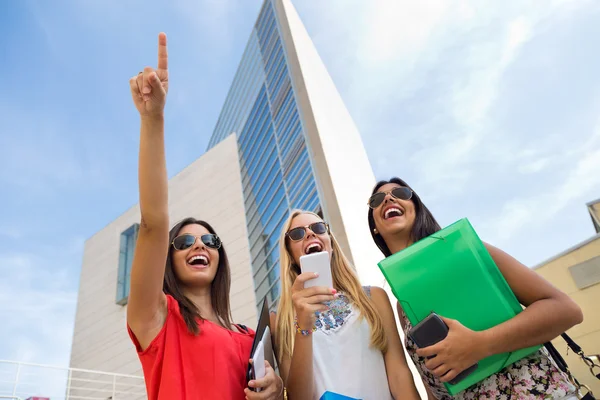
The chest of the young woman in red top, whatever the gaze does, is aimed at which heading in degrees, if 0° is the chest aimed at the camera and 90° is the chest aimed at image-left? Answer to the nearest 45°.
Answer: approximately 0°

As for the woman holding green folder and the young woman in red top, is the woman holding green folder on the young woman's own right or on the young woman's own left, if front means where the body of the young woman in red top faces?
on the young woman's own left

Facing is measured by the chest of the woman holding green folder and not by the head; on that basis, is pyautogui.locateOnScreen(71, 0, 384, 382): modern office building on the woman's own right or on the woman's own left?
on the woman's own right

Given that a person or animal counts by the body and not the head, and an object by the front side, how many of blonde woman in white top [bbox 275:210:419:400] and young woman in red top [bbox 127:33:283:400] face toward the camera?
2

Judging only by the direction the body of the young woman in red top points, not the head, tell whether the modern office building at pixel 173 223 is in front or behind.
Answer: behind

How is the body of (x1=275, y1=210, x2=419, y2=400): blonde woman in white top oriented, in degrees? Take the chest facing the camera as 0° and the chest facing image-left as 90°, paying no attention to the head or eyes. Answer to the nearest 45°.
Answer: approximately 0°

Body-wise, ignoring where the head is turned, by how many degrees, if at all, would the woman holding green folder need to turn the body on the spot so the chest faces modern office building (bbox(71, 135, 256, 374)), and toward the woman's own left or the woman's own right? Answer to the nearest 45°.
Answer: approximately 90° to the woman's own right
